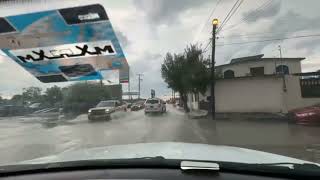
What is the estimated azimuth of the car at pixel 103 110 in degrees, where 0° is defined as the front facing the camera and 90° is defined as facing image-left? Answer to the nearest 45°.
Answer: approximately 45°

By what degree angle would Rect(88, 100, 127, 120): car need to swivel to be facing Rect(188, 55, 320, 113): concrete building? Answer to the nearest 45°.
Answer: approximately 135° to its left
